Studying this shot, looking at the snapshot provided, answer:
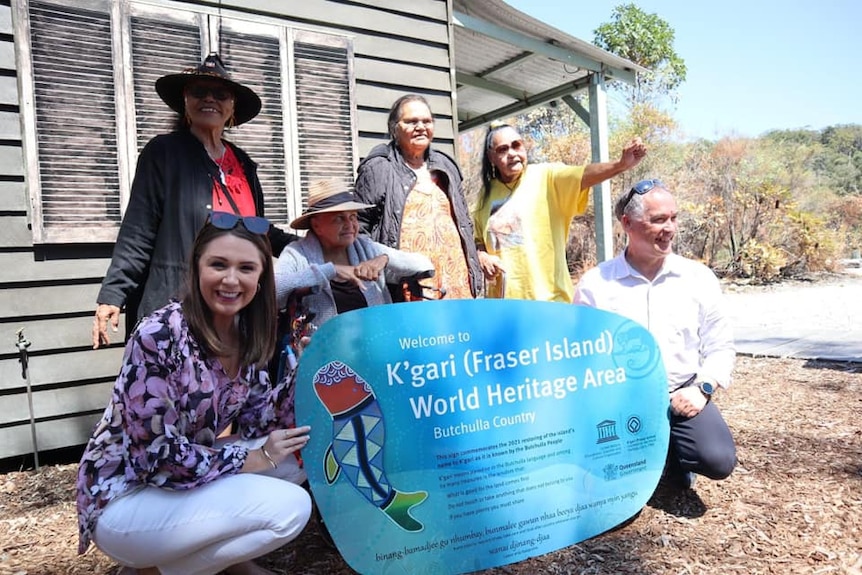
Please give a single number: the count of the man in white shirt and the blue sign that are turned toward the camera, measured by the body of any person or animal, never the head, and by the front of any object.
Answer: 2

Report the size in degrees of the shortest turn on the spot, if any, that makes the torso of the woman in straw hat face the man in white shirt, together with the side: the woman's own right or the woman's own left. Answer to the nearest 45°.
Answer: approximately 45° to the woman's own left

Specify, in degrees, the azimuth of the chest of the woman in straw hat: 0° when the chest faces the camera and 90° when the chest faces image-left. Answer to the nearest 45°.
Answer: approximately 315°

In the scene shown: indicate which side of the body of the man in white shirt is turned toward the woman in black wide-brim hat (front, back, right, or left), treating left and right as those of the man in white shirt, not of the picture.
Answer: right

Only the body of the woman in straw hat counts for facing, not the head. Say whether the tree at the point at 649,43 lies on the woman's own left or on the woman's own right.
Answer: on the woman's own left

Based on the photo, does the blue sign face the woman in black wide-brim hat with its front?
no

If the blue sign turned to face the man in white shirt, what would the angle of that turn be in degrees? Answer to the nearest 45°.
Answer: approximately 135° to its left

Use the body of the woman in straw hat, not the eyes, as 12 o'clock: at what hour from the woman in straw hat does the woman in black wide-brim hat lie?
The woman in black wide-brim hat is roughly at 5 o'clock from the woman in straw hat.

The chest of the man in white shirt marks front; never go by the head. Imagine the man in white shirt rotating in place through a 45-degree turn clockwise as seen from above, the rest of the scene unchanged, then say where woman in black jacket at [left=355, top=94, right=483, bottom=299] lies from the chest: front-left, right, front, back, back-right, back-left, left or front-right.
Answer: front-right

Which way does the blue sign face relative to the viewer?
toward the camera

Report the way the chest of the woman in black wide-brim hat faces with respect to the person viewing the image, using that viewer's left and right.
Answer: facing the viewer and to the right of the viewer

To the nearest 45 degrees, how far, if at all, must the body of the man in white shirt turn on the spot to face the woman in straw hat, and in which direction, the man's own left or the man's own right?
approximately 45° to the man's own right

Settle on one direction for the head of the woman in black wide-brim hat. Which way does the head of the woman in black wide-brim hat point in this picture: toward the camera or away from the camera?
toward the camera

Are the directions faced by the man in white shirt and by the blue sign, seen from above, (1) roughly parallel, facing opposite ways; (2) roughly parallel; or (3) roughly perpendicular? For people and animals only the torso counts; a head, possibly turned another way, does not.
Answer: roughly parallel

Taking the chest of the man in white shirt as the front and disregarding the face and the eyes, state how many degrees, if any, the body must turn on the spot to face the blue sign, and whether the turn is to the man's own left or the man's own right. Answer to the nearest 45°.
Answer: approximately 45° to the man's own right

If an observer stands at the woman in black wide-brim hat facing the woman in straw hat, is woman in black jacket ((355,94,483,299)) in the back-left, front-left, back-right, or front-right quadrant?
front-left

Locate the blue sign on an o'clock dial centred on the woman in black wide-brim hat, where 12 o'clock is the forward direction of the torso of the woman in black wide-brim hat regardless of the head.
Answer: The blue sign is roughly at 12 o'clock from the woman in black wide-brim hat.

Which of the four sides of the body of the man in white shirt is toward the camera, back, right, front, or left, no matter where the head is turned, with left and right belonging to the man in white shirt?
front
